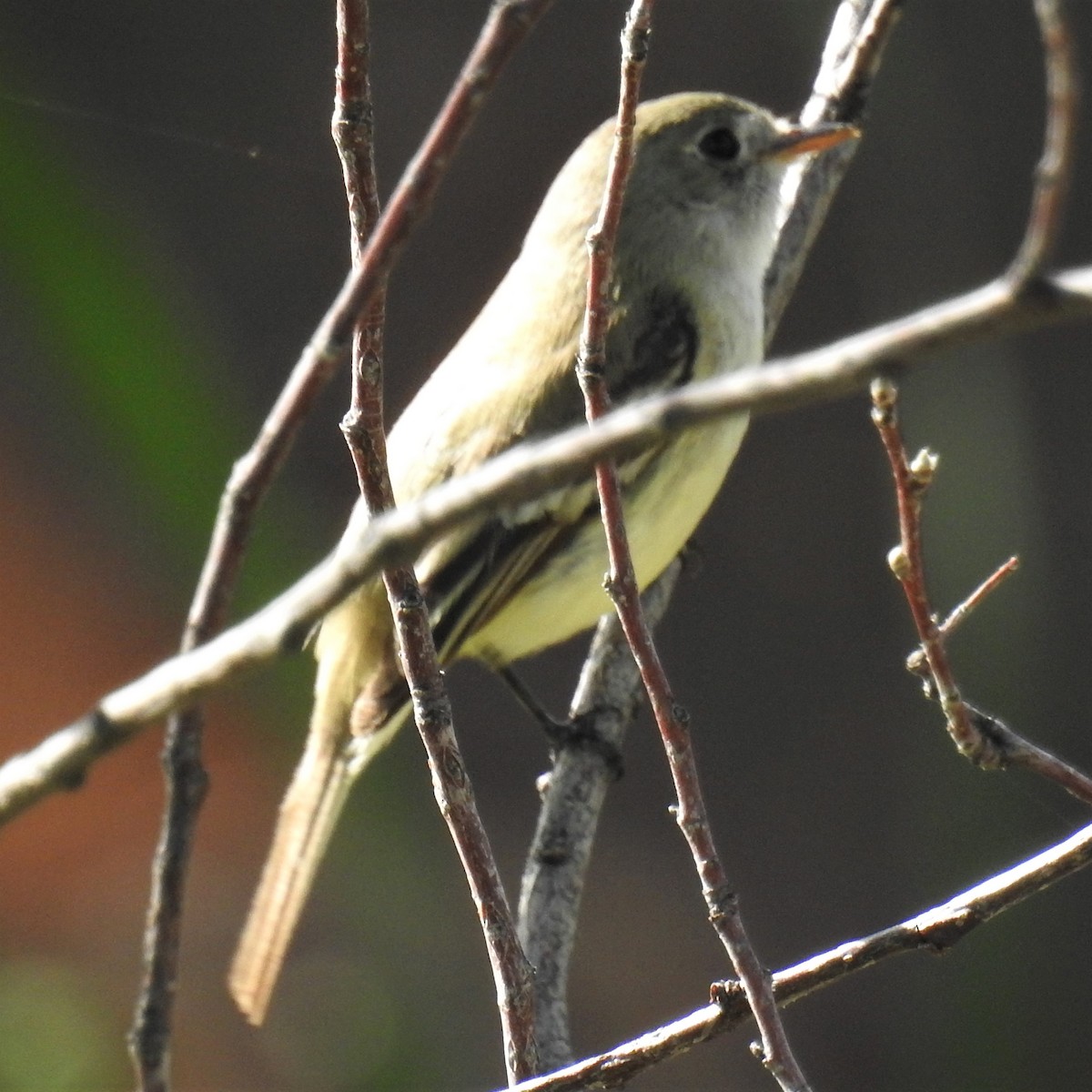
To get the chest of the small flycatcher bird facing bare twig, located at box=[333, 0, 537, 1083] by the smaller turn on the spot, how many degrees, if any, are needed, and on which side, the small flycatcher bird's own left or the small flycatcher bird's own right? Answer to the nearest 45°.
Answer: approximately 90° to the small flycatcher bird's own right

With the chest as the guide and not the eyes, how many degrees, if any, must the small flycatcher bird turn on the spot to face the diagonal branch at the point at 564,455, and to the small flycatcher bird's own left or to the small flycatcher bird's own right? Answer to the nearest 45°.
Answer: approximately 90° to the small flycatcher bird's own right

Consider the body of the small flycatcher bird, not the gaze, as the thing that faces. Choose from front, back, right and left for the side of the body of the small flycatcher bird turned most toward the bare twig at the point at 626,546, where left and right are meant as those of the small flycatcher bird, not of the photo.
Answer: right

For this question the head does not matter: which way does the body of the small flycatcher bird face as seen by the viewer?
to the viewer's right
